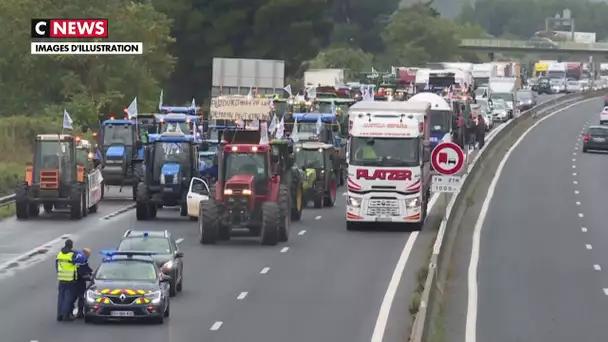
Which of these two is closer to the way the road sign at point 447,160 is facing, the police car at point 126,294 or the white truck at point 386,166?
the police car

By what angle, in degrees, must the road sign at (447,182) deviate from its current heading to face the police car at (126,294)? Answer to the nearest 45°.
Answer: approximately 45° to its right

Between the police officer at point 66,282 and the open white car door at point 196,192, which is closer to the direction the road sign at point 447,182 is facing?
the police officer

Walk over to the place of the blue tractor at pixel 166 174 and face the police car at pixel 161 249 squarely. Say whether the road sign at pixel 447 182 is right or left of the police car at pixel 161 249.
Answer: left

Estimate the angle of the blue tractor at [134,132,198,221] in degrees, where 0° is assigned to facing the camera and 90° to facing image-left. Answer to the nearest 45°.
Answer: approximately 0°

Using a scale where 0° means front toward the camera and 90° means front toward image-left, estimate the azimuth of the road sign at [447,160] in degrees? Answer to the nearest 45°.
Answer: approximately 0°
